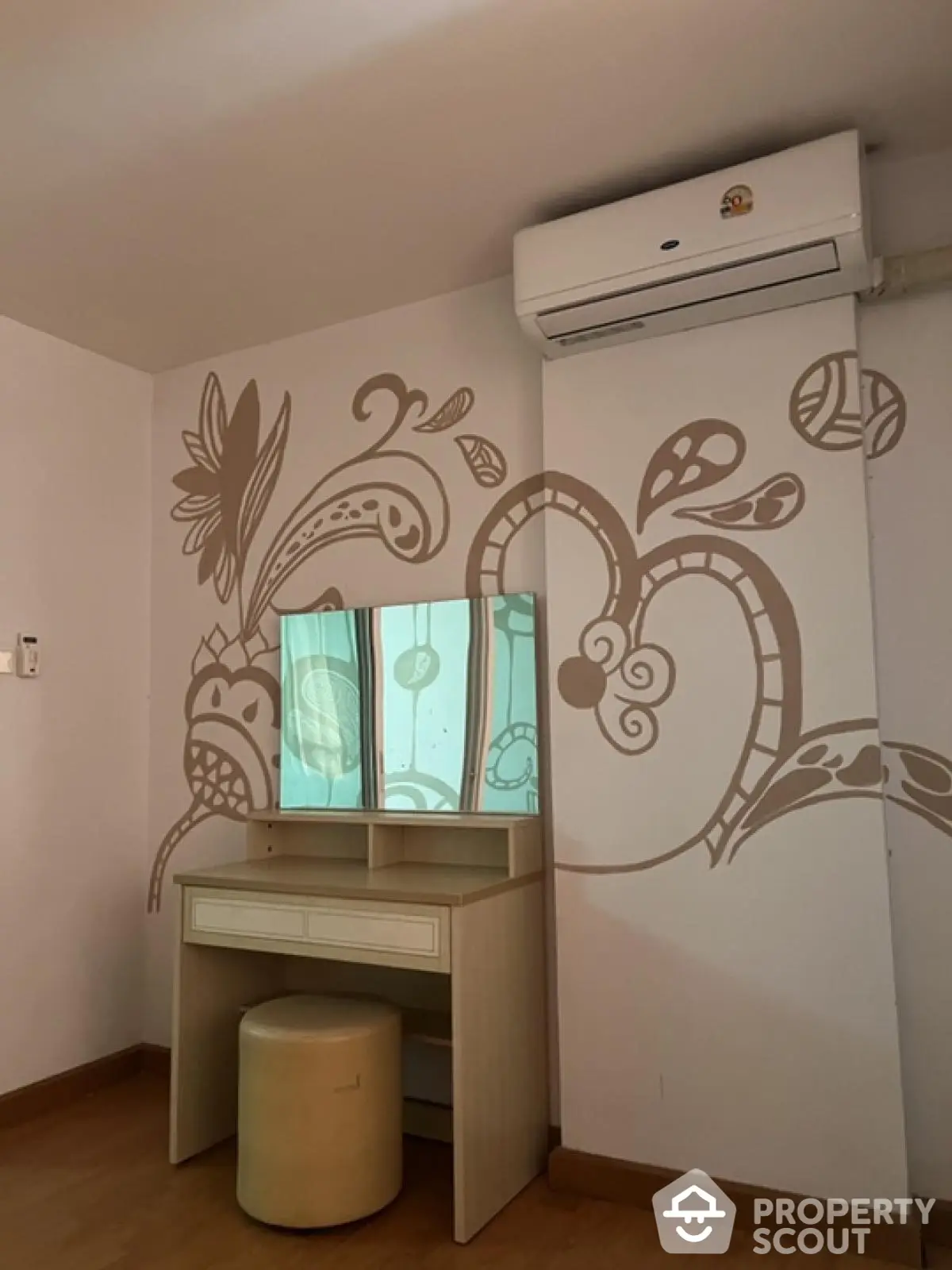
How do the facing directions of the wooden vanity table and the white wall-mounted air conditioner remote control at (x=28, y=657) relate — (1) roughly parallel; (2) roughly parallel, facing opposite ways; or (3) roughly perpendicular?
roughly perpendicular

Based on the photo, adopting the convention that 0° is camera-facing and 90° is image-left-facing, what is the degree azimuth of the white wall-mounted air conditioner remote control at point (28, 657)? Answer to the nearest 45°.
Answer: approximately 315°

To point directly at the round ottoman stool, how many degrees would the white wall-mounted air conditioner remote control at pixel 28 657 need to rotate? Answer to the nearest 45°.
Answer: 0° — it already faces it

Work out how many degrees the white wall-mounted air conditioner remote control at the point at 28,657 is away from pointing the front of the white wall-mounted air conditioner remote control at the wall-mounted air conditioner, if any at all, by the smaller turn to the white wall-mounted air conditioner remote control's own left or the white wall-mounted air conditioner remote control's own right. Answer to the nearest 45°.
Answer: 0° — it already faces it

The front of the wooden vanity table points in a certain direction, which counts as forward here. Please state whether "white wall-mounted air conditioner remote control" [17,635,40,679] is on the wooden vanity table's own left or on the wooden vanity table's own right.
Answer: on the wooden vanity table's own right

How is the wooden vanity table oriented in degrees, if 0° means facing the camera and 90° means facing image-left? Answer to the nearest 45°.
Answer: approximately 45°

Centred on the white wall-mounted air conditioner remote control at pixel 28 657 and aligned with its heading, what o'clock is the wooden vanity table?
The wooden vanity table is roughly at 12 o'clock from the white wall-mounted air conditioner remote control.
